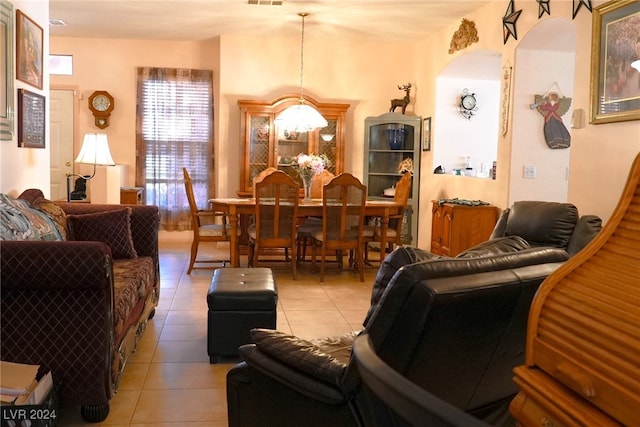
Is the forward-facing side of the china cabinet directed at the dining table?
yes

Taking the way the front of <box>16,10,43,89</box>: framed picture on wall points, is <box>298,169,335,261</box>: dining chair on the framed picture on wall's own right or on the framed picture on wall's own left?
on the framed picture on wall's own left

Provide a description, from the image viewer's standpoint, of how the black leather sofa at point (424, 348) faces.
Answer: facing away from the viewer and to the left of the viewer

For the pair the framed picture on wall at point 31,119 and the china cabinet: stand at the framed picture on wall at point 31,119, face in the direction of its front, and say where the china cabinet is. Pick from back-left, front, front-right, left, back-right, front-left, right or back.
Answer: left

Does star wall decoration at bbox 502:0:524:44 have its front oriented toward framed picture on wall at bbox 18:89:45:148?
yes

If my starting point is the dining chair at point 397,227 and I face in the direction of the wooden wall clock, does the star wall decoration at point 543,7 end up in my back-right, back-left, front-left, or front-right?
back-left

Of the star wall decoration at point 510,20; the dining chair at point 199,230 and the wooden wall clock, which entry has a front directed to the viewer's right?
the dining chair

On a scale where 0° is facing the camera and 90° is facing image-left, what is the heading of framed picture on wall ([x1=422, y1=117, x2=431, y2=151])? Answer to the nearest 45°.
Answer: approximately 45°

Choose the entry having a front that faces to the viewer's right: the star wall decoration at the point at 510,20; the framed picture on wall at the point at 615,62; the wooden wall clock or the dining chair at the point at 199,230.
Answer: the dining chair

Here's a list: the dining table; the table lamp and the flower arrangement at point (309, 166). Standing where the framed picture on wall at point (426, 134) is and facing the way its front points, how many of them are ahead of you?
3

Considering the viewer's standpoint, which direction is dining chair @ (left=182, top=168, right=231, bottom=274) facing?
facing to the right of the viewer
